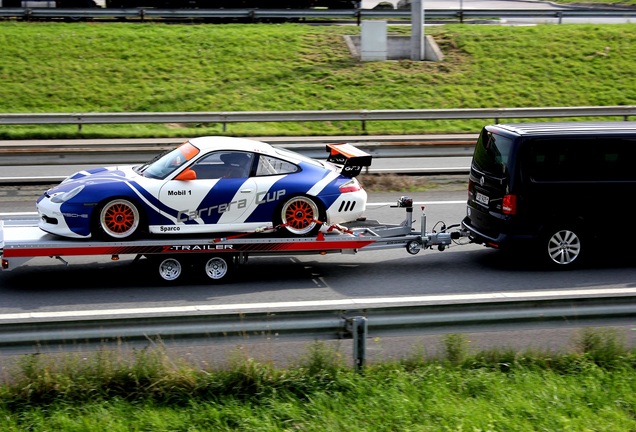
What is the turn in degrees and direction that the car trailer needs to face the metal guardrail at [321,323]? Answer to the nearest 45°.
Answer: approximately 90° to its right

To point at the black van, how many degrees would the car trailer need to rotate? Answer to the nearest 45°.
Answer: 0° — it already faces it

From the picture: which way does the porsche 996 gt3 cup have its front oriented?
to the viewer's left

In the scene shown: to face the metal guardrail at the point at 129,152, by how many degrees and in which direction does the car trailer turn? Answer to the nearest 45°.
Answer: approximately 90° to its left

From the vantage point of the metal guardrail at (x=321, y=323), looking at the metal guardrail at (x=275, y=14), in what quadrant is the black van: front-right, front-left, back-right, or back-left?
front-right

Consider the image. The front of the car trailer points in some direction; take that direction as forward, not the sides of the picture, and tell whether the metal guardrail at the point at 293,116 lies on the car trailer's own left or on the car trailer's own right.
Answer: on the car trailer's own left

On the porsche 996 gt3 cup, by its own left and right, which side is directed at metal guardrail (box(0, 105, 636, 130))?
right

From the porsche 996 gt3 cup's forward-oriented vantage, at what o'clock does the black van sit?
The black van is roughly at 6 o'clock from the porsche 996 gt3 cup.

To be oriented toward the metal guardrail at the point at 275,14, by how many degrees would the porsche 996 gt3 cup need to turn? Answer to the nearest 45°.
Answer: approximately 90° to its right

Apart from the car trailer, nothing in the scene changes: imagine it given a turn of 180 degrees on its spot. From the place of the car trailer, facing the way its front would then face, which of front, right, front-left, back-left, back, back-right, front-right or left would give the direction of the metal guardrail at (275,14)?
right

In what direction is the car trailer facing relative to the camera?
to the viewer's right

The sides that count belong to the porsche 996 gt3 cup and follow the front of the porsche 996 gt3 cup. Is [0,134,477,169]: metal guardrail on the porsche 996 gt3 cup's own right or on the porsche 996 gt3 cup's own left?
on the porsche 996 gt3 cup's own right
